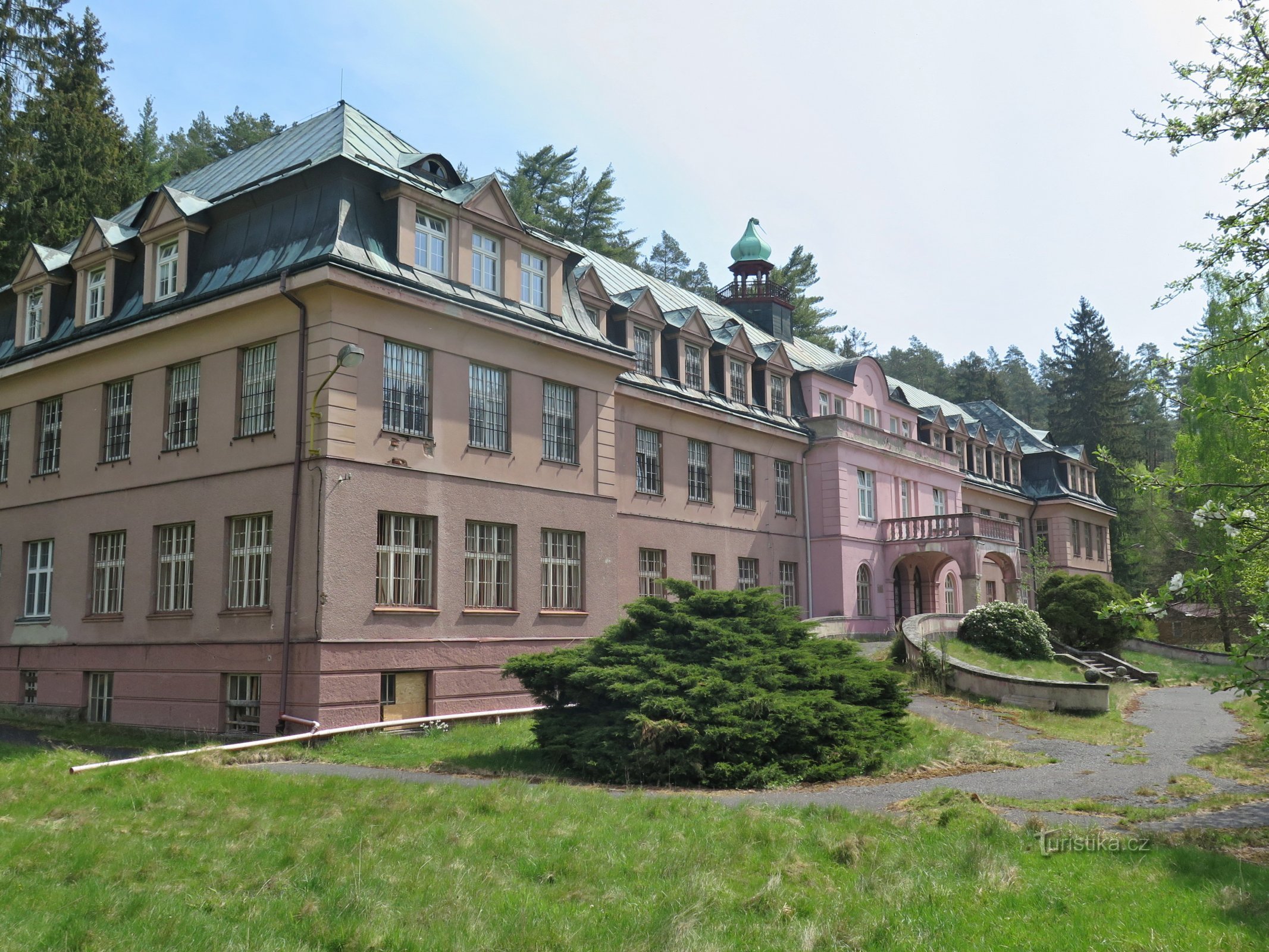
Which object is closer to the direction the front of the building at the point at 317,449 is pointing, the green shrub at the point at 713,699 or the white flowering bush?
the green shrub

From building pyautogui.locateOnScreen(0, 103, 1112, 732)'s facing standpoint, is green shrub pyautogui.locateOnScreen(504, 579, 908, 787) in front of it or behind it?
in front

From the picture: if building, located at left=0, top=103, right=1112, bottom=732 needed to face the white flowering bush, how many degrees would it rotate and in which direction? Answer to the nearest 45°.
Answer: approximately 90° to its left

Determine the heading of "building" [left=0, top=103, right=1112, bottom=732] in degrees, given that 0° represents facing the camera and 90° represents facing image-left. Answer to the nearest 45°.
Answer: approximately 315°

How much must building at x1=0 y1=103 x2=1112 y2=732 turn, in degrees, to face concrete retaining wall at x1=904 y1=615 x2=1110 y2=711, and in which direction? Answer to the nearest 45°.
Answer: approximately 45° to its left

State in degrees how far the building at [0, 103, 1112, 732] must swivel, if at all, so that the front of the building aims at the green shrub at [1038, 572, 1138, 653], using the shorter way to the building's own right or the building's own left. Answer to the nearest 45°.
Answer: approximately 90° to the building's own left
